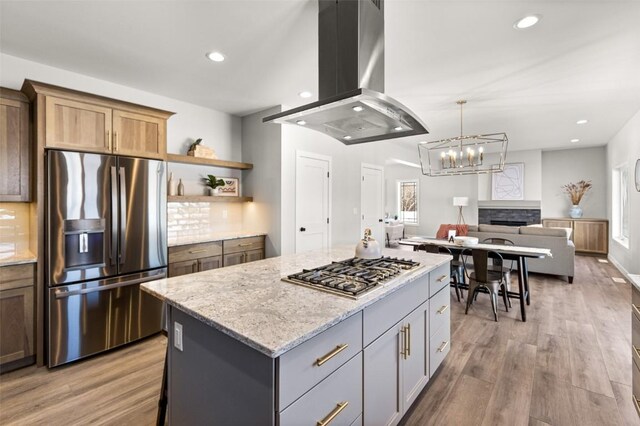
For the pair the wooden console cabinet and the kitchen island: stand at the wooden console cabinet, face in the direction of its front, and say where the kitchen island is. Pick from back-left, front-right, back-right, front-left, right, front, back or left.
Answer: front

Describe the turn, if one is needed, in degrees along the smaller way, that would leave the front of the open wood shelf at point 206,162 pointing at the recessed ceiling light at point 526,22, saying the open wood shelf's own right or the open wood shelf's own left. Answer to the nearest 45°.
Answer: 0° — it already faces it

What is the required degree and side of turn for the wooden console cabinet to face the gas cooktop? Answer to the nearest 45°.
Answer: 0° — it already faces it

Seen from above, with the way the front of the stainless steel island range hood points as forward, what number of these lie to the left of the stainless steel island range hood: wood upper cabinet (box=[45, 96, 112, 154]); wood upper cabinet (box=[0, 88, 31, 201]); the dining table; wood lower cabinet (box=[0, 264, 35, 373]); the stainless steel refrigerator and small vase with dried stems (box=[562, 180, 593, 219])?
2

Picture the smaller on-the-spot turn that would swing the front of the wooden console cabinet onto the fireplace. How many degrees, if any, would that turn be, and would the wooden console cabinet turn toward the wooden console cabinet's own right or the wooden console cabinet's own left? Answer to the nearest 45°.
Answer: approximately 90° to the wooden console cabinet's own right

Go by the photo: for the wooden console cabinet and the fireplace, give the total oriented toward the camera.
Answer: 2

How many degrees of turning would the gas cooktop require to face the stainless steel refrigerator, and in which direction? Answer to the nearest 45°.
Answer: approximately 135° to its right

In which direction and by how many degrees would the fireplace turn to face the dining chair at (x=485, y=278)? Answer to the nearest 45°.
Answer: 0° — it already faces it

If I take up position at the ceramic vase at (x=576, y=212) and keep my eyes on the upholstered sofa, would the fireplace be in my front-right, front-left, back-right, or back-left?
front-right

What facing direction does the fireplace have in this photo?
toward the camera

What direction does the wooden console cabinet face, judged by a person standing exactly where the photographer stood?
facing the viewer

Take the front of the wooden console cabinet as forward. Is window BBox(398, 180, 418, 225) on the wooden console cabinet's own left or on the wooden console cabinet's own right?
on the wooden console cabinet's own right

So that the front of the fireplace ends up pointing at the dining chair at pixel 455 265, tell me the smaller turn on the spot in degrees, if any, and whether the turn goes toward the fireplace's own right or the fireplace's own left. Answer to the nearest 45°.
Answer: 0° — it already faces it

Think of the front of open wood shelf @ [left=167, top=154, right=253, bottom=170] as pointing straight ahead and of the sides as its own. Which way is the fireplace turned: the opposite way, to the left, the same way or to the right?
to the right

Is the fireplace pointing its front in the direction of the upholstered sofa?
yes

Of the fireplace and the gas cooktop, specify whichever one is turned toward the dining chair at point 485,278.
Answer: the fireplace

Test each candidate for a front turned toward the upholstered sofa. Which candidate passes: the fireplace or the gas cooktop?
the fireplace
